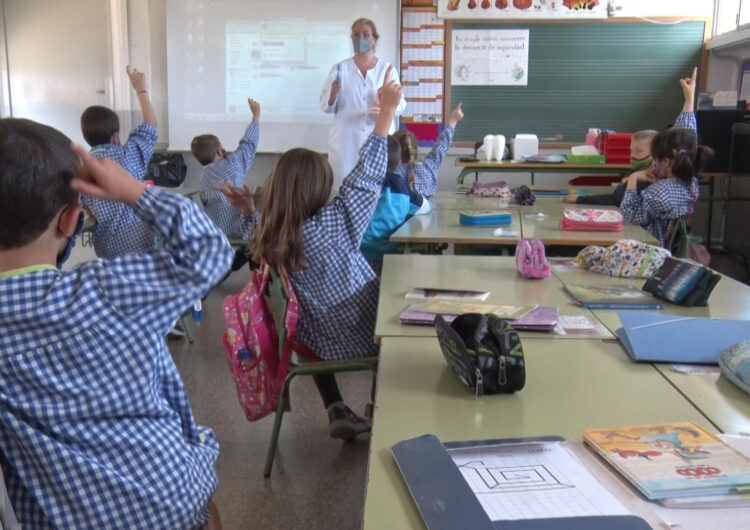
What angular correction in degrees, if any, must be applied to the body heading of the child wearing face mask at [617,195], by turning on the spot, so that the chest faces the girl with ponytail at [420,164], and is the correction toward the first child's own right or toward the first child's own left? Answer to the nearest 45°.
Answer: approximately 45° to the first child's own right

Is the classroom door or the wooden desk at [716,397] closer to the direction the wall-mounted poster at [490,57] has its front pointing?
the wooden desk

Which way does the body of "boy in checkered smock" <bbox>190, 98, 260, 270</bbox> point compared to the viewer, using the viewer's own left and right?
facing away from the viewer and to the right of the viewer

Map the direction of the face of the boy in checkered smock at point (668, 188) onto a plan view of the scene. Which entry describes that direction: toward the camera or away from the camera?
away from the camera

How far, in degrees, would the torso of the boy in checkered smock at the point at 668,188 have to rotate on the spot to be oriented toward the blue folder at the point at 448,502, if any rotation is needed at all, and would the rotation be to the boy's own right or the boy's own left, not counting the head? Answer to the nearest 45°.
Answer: approximately 135° to the boy's own left

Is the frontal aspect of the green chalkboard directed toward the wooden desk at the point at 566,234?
yes
